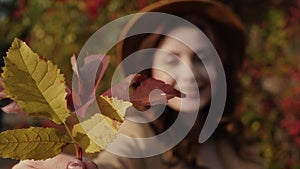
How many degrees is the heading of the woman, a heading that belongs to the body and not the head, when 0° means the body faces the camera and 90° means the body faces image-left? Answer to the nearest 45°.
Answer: approximately 0°
